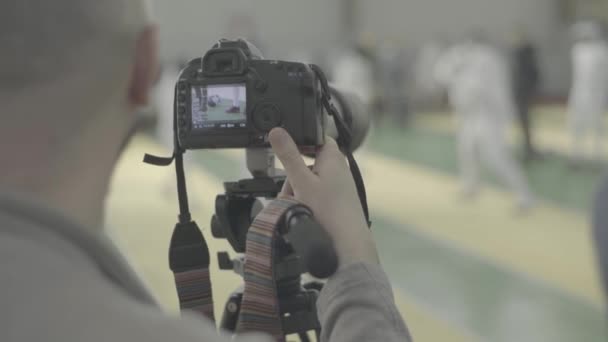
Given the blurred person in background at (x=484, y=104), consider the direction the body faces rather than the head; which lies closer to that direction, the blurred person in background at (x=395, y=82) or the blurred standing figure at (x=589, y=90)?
the blurred person in background

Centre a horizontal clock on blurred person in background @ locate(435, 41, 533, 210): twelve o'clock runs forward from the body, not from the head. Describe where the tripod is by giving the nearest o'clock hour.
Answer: The tripod is roughly at 9 o'clock from the blurred person in background.

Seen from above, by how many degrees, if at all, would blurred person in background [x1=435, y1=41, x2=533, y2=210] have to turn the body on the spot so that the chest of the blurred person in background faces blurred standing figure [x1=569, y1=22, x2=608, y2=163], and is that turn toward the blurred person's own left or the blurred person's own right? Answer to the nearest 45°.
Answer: approximately 135° to the blurred person's own right

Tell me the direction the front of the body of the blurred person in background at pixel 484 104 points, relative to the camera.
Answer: to the viewer's left

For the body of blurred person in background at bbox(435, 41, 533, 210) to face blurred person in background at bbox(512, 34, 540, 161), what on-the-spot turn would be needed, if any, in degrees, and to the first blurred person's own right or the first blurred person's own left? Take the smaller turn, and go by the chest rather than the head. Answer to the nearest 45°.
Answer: approximately 90° to the first blurred person's own right
